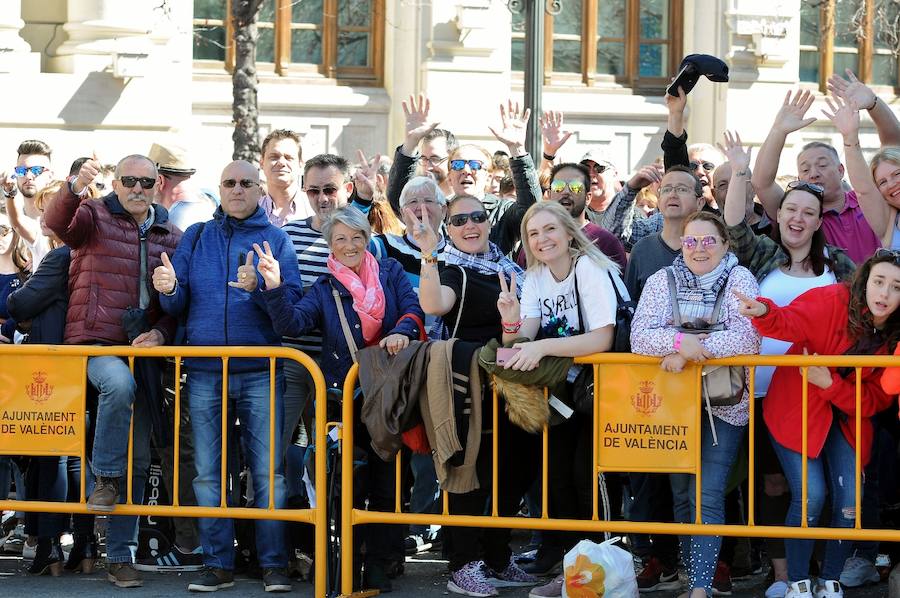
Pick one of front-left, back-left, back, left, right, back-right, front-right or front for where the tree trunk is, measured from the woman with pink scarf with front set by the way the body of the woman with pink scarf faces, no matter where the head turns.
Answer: back

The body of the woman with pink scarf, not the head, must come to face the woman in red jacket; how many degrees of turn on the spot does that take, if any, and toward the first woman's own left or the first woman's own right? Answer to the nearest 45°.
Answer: approximately 90° to the first woman's own left

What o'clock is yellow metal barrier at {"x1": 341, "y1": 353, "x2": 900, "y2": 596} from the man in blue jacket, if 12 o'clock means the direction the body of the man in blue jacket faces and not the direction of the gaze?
The yellow metal barrier is roughly at 10 o'clock from the man in blue jacket.

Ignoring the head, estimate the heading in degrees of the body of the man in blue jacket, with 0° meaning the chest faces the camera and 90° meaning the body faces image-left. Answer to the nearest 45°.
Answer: approximately 0°

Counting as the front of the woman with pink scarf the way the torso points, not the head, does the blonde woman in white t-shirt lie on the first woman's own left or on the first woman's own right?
on the first woman's own left

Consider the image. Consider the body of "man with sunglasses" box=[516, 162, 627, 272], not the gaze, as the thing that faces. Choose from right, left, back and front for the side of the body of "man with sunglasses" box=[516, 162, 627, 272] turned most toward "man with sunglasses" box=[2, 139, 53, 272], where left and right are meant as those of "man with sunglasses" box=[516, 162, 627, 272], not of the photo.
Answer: right

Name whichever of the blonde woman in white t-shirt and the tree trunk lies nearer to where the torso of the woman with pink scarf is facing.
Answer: the blonde woman in white t-shirt

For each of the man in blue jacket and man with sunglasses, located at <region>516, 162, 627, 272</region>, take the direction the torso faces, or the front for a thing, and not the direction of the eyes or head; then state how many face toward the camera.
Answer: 2
